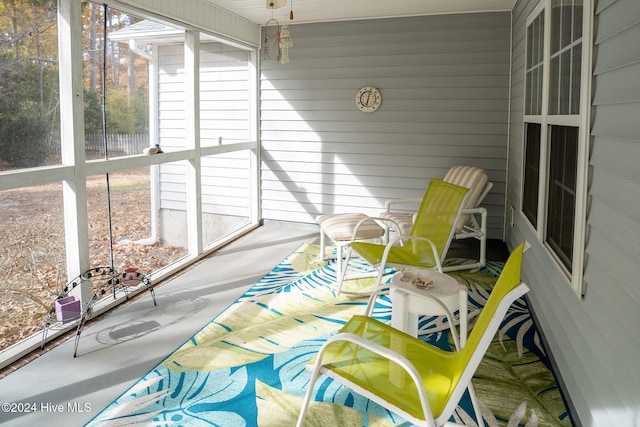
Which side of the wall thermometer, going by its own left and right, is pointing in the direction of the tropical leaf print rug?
front

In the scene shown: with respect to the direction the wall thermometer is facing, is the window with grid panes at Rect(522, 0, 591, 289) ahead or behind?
ahead

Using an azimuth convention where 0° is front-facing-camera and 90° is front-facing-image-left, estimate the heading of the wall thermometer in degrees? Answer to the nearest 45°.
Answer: approximately 0°

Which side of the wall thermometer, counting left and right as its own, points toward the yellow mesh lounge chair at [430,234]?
front
